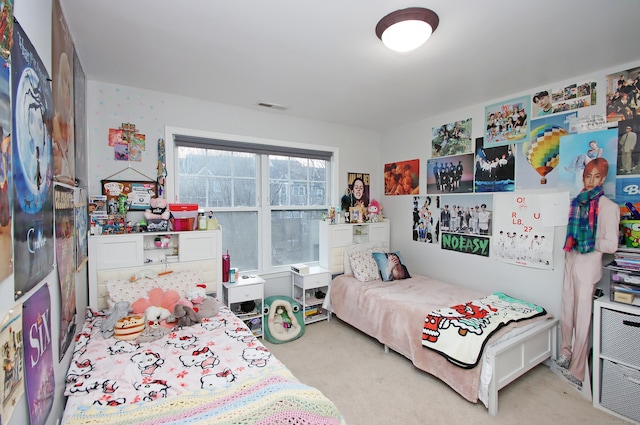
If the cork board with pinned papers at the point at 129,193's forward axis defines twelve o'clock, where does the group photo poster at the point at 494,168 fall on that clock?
The group photo poster is roughly at 10 o'clock from the cork board with pinned papers.

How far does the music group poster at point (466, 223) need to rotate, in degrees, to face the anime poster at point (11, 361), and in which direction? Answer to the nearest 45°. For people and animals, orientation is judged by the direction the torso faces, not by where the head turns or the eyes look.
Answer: approximately 45° to its left

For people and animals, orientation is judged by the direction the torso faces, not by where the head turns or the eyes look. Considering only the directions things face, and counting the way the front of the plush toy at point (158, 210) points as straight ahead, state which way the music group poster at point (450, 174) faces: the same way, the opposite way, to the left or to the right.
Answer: to the right

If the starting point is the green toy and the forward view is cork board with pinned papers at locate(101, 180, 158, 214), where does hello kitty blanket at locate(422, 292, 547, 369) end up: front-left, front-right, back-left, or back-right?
back-left

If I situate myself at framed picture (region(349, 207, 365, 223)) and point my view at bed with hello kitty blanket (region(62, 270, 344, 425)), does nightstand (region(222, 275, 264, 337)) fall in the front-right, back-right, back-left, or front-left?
front-right

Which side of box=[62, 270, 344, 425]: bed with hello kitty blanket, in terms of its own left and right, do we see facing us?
front

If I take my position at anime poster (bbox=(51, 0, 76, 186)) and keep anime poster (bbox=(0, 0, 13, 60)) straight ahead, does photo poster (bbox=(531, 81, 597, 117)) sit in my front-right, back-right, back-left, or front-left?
front-left

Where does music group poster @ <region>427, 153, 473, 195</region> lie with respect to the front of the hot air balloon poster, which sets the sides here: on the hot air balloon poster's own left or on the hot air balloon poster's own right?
on the hot air balloon poster's own right

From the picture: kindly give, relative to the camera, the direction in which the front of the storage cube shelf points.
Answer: facing the viewer and to the left of the viewer

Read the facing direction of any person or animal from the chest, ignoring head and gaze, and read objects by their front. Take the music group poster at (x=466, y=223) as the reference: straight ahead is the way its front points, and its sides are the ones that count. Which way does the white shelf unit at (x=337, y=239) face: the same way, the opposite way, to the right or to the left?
to the left

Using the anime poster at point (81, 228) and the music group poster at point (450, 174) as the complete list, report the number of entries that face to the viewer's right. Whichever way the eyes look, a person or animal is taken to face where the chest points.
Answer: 1

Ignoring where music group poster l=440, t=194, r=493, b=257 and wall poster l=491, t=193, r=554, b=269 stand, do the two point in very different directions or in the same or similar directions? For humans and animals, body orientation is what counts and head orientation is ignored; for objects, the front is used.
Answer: same or similar directions

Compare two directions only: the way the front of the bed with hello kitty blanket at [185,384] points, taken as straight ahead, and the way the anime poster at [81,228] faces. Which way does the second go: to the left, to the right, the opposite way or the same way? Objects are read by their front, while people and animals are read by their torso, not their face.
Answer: to the left

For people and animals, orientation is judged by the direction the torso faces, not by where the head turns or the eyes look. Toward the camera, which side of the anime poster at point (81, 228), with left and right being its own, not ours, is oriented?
right

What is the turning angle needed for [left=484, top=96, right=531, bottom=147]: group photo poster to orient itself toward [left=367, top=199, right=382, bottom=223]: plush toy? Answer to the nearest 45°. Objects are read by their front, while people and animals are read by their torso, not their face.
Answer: approximately 45° to its right

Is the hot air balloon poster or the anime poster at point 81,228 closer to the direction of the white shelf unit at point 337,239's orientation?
the hot air balloon poster

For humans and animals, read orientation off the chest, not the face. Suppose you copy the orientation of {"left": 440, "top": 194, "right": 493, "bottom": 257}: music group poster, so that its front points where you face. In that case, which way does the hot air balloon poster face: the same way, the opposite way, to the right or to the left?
the same way

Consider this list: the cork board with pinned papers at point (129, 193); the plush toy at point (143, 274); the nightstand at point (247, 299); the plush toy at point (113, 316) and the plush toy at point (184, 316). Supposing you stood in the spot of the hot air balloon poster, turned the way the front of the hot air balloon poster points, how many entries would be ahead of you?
5

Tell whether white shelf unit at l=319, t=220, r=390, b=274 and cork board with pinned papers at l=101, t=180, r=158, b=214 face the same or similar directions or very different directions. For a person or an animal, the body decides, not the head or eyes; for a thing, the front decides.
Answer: same or similar directions

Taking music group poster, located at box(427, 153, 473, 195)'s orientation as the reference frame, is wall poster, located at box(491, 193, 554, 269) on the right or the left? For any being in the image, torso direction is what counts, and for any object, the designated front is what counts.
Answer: on its left

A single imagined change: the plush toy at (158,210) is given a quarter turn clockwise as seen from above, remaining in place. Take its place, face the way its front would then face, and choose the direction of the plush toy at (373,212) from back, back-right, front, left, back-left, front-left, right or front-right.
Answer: back

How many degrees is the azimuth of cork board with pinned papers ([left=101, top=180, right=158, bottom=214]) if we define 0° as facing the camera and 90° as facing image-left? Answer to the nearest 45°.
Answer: approximately 0°
